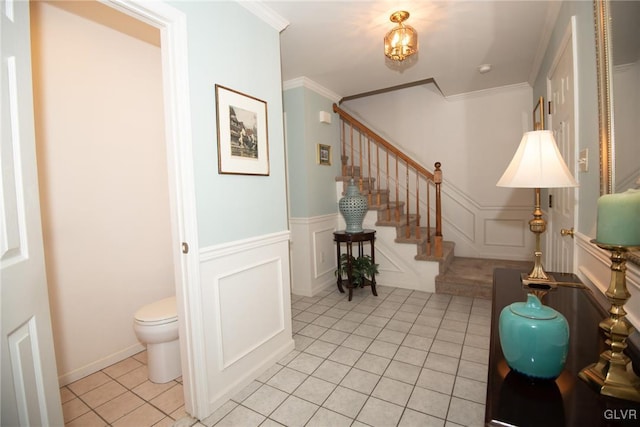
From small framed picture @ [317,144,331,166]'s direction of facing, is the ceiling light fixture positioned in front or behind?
in front

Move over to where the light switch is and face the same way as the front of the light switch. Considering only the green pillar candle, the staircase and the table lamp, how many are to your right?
1

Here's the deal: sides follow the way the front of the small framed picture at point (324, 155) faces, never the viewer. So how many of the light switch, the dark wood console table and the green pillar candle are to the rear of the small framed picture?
0

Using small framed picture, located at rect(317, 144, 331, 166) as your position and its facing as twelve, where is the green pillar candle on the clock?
The green pillar candle is roughly at 1 o'clock from the small framed picture.

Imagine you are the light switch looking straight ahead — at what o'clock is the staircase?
The staircase is roughly at 3 o'clock from the light switch.

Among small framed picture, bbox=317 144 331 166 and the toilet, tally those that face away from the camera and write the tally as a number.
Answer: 0

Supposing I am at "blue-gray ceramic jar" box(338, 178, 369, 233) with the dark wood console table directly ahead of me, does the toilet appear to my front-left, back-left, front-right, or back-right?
front-right

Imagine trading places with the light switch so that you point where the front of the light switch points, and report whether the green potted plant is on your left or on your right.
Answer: on your right

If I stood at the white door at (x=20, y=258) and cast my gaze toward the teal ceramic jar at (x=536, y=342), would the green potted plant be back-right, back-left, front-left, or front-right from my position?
front-left

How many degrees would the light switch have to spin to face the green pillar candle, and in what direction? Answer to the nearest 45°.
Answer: approximately 45° to its left
